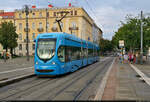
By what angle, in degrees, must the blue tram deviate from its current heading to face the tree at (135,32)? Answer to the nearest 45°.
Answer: approximately 180°

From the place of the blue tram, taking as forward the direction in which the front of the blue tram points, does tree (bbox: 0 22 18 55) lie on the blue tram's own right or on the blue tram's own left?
on the blue tram's own right

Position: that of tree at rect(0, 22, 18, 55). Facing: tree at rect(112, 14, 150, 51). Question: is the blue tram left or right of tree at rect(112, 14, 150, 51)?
right

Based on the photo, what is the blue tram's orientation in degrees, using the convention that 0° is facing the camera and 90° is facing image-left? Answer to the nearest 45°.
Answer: approximately 45°
